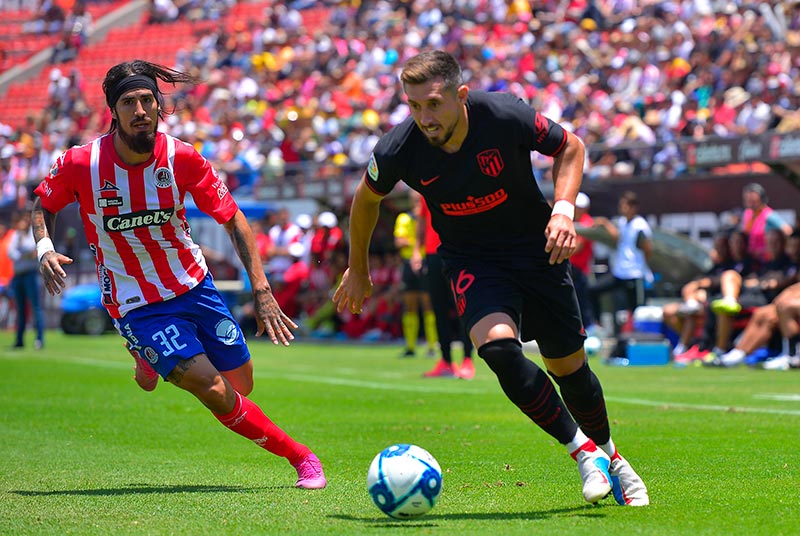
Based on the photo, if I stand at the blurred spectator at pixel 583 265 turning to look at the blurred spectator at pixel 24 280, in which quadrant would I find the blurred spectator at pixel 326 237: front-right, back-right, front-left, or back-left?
front-right

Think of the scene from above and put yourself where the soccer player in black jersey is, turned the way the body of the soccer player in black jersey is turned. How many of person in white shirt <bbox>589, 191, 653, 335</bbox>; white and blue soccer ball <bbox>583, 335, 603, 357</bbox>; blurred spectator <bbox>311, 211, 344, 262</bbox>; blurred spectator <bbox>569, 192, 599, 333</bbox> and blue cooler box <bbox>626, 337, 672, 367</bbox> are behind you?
5

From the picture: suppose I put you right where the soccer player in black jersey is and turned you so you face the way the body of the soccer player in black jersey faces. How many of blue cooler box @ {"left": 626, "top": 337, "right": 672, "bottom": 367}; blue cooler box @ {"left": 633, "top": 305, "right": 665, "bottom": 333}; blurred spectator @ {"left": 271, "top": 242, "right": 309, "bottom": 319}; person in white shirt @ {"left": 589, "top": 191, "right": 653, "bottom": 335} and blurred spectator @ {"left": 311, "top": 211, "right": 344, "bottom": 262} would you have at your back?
5

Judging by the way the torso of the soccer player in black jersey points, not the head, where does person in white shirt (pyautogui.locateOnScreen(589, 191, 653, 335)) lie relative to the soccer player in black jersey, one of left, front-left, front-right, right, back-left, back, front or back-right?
back

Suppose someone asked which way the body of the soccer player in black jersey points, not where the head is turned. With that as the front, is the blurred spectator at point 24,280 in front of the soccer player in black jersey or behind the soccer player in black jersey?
behind

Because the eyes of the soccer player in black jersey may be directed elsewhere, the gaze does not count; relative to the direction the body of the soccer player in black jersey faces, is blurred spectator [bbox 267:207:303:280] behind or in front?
behind

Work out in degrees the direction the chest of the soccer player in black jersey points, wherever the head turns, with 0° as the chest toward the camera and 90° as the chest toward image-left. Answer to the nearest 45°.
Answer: approximately 0°

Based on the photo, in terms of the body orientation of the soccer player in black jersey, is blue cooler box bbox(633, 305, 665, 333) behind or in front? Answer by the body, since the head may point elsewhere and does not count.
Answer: behind

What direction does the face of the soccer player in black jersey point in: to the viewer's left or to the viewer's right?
to the viewer's left

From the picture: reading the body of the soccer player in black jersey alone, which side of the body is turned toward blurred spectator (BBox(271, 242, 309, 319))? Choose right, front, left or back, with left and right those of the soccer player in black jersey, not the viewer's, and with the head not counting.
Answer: back

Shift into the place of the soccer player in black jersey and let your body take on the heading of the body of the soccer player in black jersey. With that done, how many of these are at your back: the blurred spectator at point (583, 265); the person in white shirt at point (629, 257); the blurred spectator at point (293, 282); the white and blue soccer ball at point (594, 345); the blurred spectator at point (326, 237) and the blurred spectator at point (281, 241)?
6

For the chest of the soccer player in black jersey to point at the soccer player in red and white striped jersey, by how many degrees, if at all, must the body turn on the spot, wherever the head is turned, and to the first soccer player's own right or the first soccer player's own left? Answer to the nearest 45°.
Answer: approximately 90° to the first soccer player's own right

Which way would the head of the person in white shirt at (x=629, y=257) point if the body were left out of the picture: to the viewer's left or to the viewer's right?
to the viewer's left

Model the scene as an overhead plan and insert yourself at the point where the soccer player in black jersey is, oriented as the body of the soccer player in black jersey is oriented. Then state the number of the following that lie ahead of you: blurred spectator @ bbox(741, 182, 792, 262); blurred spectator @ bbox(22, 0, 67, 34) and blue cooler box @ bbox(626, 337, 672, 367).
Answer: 0

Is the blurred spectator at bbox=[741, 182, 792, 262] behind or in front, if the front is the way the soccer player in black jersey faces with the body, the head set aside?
behind
